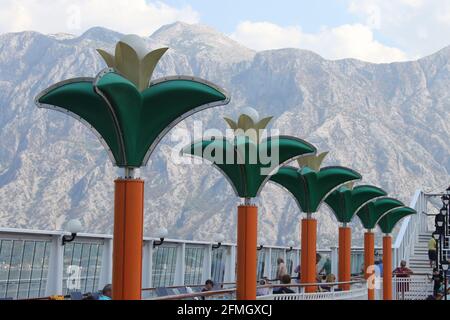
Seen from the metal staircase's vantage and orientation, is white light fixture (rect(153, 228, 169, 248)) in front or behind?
in front

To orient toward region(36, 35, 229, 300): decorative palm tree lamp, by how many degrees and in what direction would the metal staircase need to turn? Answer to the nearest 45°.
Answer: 0° — it already faces it

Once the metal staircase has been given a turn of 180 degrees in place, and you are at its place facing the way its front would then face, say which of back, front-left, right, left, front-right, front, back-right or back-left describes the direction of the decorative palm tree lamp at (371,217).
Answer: back

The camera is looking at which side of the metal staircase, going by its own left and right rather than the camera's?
front

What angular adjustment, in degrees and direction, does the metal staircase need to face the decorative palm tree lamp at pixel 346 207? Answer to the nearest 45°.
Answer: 0° — it already faces it

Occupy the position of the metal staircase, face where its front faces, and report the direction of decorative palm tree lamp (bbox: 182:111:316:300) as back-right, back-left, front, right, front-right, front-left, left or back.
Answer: front

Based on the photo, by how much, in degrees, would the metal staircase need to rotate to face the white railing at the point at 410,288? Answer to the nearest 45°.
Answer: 0° — it already faces it

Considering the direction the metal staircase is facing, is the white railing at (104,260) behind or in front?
in front

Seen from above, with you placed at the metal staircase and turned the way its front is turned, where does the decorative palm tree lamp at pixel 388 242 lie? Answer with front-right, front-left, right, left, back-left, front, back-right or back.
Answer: front

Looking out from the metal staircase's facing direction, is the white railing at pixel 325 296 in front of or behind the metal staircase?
in front
